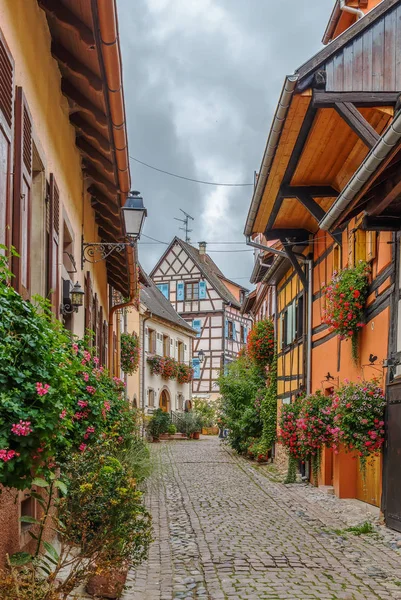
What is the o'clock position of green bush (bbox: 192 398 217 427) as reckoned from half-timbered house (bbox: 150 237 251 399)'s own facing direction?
The green bush is roughly at 12 o'clock from the half-timbered house.

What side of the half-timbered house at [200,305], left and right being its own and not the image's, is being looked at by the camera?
front

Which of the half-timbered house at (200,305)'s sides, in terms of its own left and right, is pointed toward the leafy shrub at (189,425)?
front

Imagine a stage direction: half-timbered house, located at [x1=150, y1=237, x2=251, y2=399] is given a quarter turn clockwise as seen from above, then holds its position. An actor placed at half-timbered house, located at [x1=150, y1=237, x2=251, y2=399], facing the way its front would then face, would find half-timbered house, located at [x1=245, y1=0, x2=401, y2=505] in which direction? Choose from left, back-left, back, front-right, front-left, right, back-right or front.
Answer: left

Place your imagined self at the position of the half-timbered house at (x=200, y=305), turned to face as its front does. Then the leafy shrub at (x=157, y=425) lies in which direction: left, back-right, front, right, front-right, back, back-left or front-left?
front

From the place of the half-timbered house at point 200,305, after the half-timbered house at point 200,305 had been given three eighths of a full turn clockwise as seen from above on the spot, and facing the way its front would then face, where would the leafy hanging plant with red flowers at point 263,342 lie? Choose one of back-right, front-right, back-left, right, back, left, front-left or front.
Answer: back-left

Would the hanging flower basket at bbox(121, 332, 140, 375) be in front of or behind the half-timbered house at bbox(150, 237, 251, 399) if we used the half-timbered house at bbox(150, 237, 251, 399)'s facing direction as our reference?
in front

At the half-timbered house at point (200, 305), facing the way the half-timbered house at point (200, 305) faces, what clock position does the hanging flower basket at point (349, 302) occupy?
The hanging flower basket is roughly at 12 o'clock from the half-timbered house.

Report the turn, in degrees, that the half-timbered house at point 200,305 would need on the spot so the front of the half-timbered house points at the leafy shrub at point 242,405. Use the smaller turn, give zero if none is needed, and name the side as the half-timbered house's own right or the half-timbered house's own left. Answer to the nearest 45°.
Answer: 0° — it already faces it
